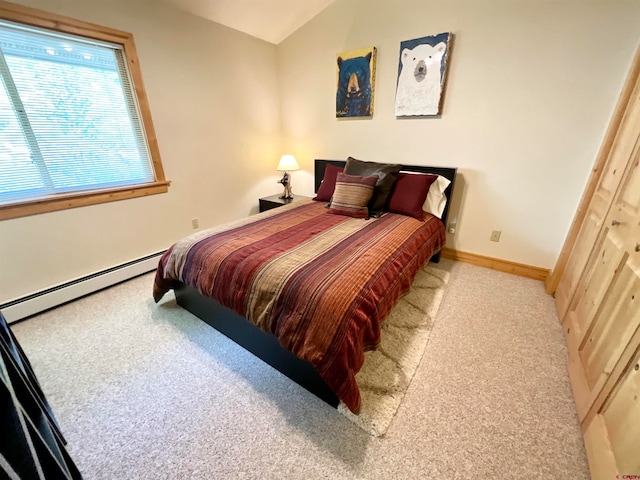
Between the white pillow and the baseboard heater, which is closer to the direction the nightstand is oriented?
the baseboard heater

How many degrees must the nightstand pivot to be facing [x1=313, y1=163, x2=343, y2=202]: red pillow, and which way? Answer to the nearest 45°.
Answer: approximately 90° to its left

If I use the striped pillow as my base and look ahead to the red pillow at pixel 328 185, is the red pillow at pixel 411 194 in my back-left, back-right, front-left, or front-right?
back-right

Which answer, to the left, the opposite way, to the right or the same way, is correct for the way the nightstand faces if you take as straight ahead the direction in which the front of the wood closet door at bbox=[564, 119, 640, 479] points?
to the left

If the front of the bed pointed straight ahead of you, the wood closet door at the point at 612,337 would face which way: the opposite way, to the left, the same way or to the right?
to the right

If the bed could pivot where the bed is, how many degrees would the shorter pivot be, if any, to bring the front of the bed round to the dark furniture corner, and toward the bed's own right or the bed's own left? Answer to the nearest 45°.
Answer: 0° — it already faces it

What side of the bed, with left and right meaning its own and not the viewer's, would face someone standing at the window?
right

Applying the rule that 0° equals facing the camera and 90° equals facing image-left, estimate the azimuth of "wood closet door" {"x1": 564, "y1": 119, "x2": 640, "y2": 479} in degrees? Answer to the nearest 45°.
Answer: approximately 90°

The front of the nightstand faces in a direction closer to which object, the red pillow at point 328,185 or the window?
the window
